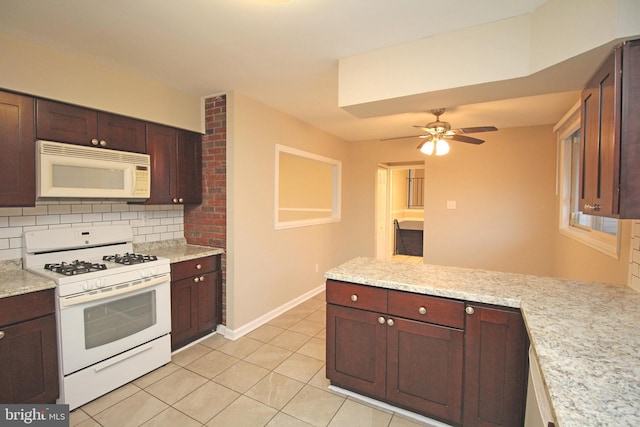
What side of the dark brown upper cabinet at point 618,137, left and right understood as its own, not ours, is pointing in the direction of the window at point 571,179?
right

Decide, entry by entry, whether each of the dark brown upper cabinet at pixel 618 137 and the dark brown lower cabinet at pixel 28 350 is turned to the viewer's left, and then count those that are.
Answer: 1

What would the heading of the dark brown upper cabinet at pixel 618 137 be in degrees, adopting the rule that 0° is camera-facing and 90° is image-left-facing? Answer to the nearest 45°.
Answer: approximately 90°

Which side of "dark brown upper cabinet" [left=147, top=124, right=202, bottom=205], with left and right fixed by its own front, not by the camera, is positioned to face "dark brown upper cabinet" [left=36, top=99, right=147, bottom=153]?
right
